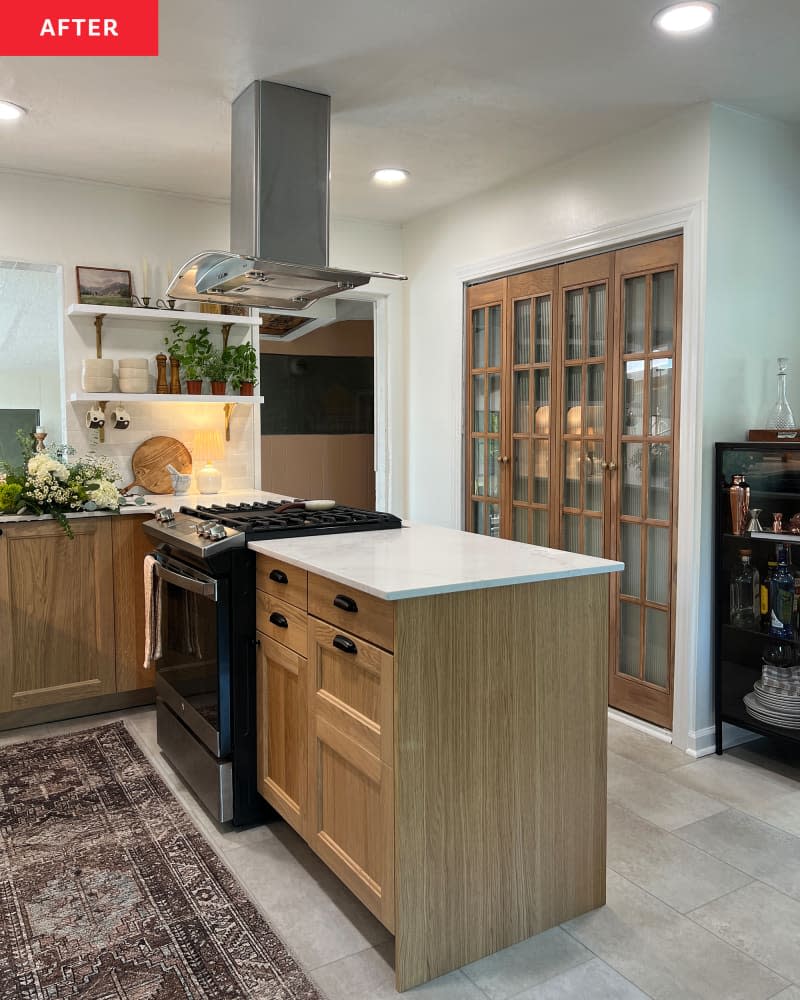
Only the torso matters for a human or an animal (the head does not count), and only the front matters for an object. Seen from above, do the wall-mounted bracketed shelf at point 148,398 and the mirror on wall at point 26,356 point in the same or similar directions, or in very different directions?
same or similar directions

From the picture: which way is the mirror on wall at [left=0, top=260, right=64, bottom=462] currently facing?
toward the camera

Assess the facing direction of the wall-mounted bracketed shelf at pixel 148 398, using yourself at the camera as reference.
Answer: facing the viewer

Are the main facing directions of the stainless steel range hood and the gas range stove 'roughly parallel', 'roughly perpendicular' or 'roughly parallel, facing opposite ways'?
roughly parallel

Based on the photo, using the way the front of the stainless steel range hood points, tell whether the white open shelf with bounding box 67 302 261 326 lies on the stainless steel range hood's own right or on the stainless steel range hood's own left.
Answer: on the stainless steel range hood's own right

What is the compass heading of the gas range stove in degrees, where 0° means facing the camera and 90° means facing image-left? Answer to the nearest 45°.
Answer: approximately 45°

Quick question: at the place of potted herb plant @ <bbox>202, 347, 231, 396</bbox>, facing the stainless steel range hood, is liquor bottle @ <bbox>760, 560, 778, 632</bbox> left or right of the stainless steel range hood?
left

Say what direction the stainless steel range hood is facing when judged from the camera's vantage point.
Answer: facing the viewer and to the left of the viewer

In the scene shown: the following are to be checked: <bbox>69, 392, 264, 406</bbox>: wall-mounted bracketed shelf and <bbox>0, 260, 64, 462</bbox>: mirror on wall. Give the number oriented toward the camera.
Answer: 2

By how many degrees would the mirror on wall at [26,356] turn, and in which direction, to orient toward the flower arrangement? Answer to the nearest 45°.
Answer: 0° — it already faces it

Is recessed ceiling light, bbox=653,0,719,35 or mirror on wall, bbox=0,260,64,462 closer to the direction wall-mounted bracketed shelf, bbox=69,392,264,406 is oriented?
the recessed ceiling light

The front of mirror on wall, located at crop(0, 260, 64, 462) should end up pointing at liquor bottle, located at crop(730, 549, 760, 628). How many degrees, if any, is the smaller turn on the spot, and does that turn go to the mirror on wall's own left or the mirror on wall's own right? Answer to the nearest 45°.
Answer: approximately 45° to the mirror on wall's own left

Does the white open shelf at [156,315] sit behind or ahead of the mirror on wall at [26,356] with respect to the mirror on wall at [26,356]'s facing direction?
ahead
